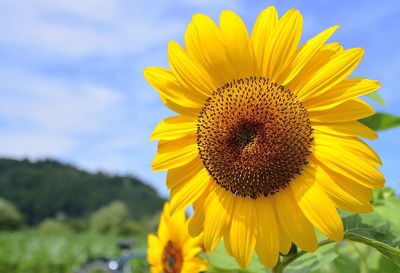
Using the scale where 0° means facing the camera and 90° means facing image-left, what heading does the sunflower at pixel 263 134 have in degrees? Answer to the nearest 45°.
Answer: approximately 0°

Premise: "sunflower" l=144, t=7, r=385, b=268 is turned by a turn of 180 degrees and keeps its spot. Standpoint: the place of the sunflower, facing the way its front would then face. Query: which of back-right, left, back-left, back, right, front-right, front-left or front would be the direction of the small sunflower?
front-left
